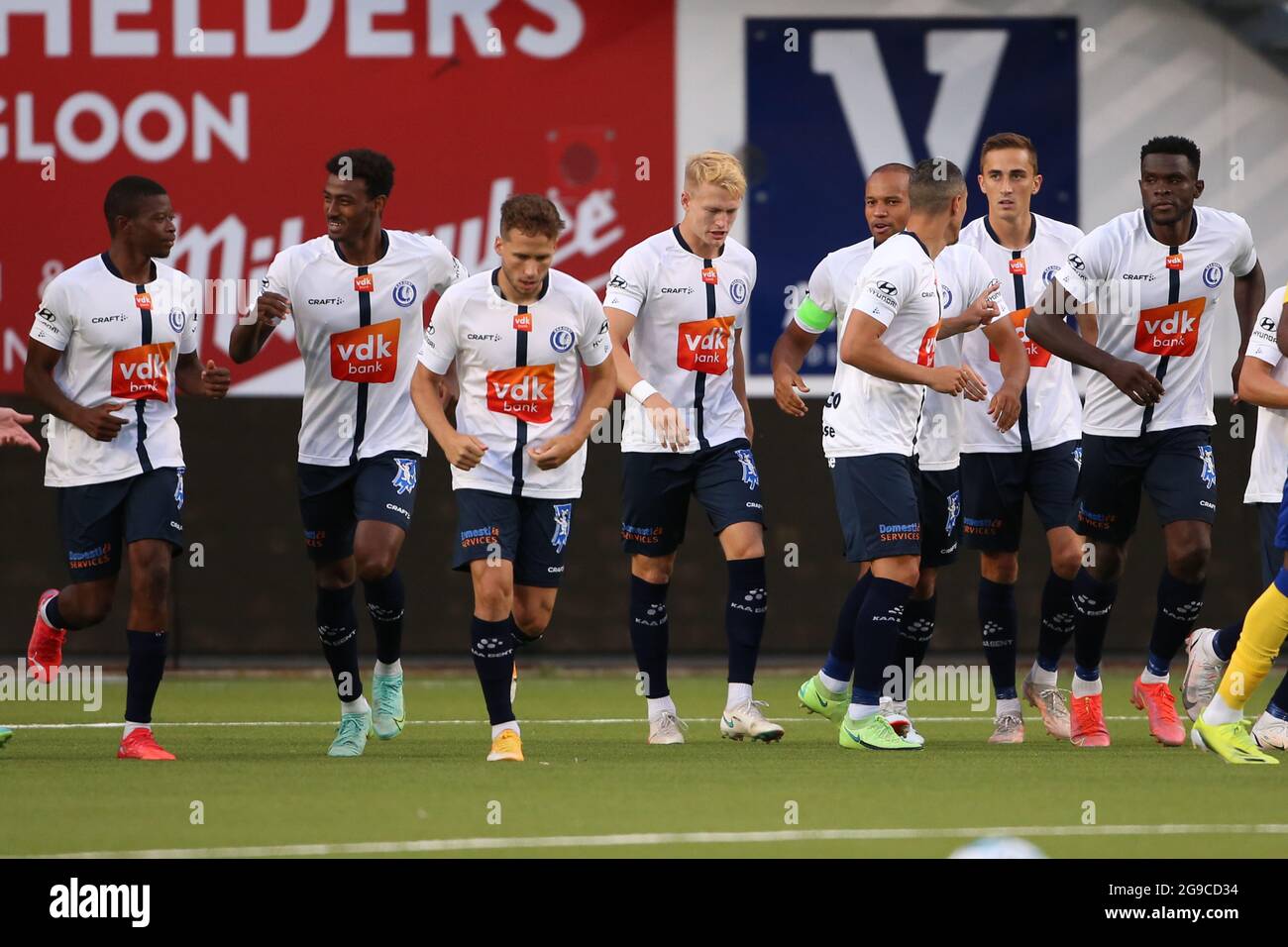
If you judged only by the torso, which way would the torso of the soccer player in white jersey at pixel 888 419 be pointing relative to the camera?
to the viewer's right

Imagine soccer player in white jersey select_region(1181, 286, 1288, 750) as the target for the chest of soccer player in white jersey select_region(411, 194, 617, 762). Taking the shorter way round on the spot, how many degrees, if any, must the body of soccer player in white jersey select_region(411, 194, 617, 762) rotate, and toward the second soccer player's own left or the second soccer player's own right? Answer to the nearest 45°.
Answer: approximately 90° to the second soccer player's own left

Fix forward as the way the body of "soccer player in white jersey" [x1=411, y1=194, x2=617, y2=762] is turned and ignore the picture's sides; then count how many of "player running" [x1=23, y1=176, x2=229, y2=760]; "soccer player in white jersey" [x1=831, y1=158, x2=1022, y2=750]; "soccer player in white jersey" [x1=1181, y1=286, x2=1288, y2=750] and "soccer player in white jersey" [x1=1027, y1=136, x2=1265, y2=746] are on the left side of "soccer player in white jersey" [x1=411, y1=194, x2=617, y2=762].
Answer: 3

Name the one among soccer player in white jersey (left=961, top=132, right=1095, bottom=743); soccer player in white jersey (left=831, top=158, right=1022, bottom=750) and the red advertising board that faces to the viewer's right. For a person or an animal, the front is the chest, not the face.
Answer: soccer player in white jersey (left=831, top=158, right=1022, bottom=750)

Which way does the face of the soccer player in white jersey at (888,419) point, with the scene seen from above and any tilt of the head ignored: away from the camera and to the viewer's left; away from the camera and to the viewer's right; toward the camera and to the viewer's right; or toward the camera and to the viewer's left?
away from the camera and to the viewer's right

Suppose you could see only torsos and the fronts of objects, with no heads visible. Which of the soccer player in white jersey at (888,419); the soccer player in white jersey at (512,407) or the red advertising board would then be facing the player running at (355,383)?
the red advertising board

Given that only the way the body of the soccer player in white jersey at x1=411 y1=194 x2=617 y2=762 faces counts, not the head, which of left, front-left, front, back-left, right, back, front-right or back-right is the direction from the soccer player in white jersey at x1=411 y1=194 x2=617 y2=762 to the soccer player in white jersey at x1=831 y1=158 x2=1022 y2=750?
left

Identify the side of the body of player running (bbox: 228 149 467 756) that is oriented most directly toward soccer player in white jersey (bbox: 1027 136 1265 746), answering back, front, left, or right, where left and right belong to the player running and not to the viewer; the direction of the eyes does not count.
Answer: left

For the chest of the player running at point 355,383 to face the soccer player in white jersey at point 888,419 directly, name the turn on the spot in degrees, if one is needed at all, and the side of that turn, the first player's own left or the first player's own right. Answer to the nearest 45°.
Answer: approximately 90° to the first player's own left

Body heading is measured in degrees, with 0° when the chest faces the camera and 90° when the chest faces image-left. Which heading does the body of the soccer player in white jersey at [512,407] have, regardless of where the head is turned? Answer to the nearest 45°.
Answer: approximately 0°

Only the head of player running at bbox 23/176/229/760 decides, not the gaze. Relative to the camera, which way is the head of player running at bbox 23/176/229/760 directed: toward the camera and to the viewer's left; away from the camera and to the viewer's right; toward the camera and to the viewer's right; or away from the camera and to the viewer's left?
toward the camera and to the viewer's right
